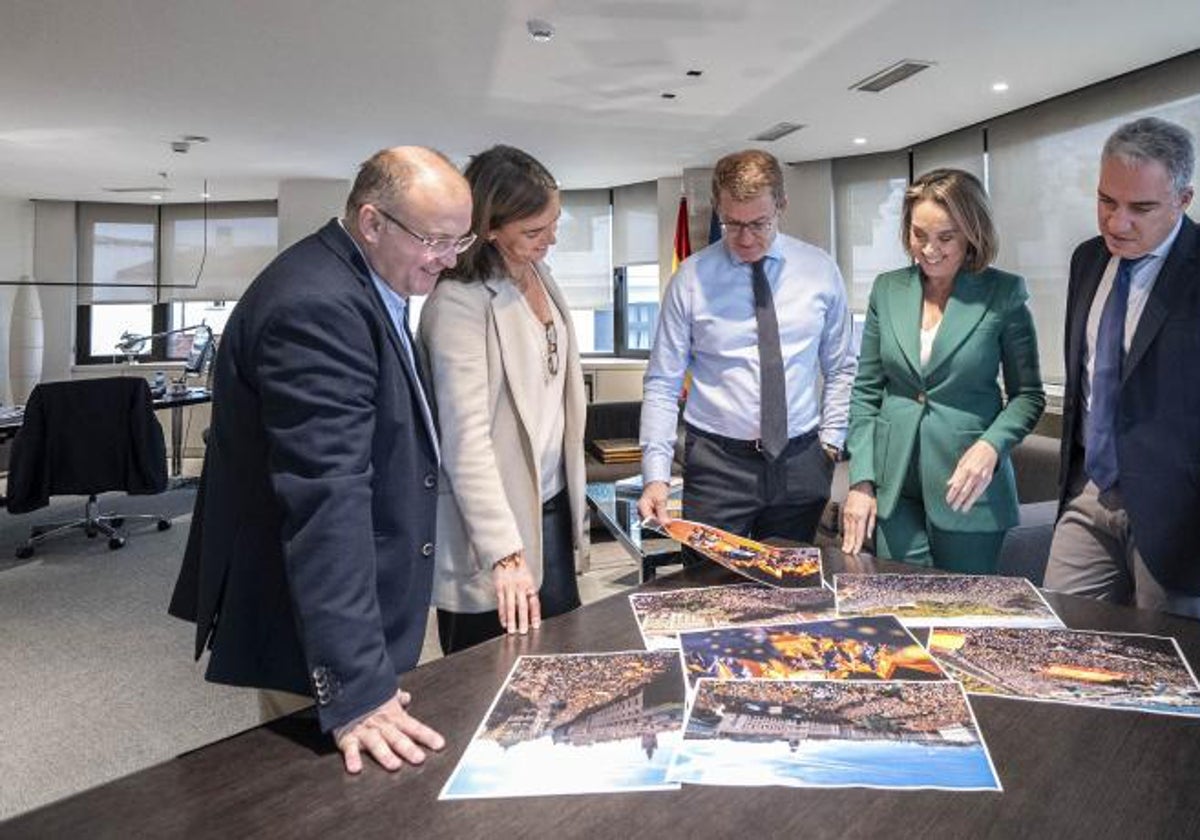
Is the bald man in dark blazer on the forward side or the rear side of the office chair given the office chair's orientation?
on the rear side

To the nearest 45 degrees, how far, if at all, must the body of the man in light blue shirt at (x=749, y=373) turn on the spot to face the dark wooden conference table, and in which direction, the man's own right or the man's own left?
0° — they already face it

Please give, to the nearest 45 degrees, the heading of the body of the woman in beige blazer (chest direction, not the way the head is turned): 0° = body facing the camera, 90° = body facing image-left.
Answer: approximately 315°

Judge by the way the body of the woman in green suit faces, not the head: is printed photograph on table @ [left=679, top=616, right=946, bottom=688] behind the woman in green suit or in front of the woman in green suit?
in front

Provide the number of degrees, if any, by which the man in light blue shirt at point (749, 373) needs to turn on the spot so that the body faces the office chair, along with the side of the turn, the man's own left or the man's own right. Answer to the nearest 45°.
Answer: approximately 135° to the man's own right

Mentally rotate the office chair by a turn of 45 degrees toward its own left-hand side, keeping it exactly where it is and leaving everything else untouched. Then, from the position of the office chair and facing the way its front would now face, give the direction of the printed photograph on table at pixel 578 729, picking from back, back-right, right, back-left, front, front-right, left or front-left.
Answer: back-left

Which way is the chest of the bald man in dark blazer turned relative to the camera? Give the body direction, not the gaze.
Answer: to the viewer's right

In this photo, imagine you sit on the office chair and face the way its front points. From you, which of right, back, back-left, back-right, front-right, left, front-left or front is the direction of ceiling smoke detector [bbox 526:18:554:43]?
back-right

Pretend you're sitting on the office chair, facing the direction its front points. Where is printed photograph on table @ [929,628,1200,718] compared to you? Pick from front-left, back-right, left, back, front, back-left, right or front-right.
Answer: back

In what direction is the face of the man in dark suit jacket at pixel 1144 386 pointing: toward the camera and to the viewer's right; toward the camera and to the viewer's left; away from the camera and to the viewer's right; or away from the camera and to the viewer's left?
toward the camera and to the viewer's left

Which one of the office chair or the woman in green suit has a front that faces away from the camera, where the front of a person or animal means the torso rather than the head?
the office chair

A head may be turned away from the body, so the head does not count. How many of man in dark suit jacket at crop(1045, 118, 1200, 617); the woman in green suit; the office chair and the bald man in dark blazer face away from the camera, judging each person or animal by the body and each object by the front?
1
